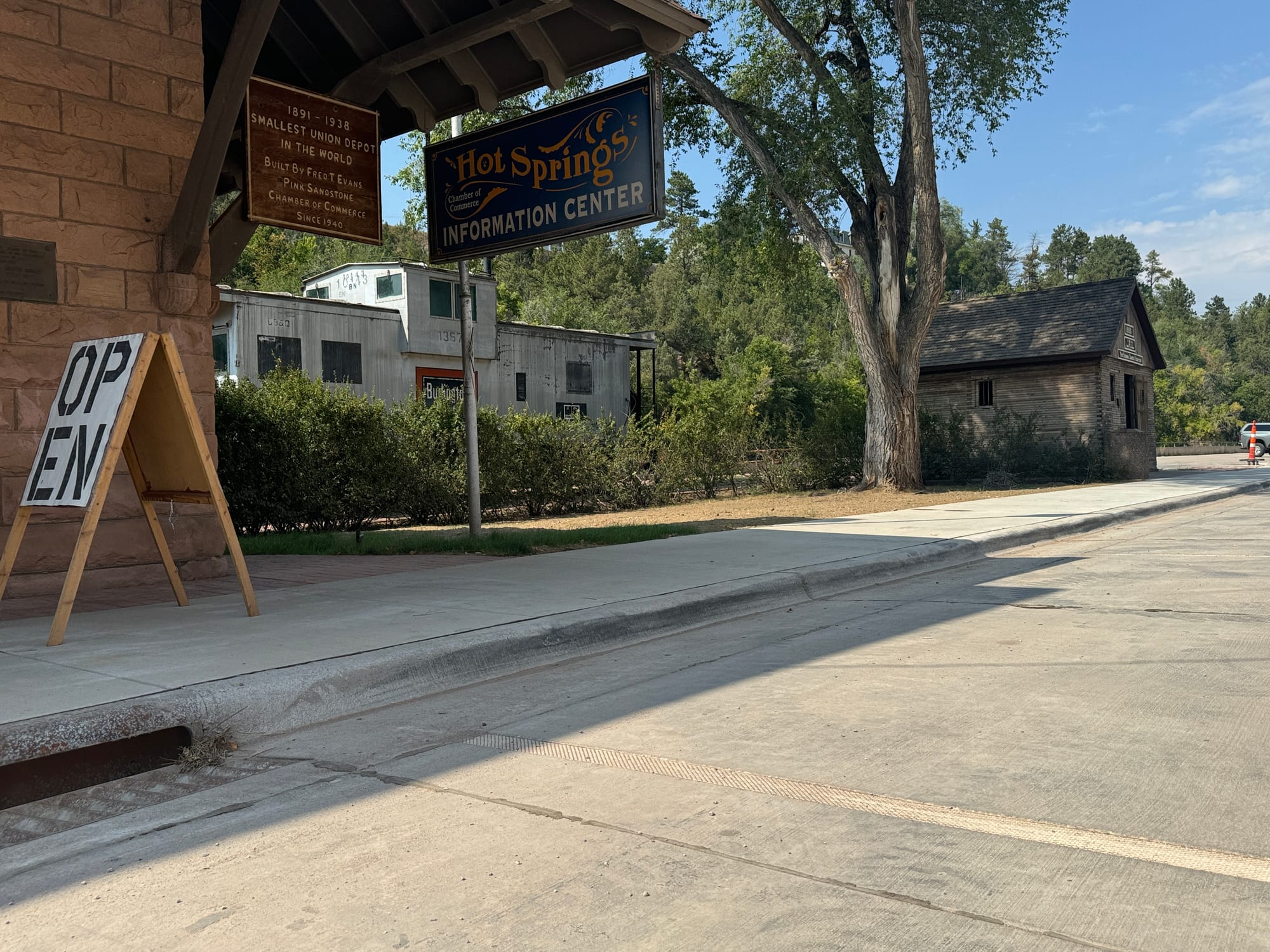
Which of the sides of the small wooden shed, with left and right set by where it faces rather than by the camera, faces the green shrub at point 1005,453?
right

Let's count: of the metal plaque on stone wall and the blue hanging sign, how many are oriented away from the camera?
0

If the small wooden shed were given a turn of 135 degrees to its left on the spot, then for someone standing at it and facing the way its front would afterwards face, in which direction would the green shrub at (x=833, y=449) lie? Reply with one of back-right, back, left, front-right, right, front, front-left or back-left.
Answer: back-left

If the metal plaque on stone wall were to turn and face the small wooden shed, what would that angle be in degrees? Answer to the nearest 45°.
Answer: approximately 135° to its left

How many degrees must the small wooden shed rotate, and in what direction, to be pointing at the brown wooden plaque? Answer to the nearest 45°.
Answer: approximately 45° to its right

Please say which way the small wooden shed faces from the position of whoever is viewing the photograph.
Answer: facing the viewer and to the right of the viewer

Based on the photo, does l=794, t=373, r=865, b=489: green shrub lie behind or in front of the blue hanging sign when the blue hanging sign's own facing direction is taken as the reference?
behind

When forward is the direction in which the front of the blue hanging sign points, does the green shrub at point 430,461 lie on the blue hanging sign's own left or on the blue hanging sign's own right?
on the blue hanging sign's own right

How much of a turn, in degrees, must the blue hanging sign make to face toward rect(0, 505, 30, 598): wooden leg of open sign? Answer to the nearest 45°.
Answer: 0° — it already faces it

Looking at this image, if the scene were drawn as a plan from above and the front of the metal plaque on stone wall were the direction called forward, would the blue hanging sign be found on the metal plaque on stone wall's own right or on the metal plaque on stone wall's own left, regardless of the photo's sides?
on the metal plaque on stone wall's own left

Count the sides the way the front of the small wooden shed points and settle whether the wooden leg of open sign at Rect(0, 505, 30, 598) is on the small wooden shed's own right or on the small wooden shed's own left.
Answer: on the small wooden shed's own right
